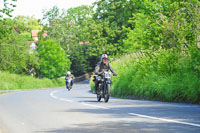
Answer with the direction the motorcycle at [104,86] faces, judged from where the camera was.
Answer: facing the viewer
